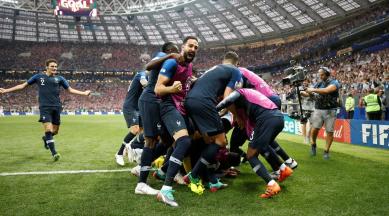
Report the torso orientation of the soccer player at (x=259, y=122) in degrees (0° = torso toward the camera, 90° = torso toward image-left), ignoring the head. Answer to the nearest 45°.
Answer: approximately 90°

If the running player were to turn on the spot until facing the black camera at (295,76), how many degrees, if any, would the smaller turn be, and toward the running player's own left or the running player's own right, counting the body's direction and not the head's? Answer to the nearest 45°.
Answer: approximately 45° to the running player's own left

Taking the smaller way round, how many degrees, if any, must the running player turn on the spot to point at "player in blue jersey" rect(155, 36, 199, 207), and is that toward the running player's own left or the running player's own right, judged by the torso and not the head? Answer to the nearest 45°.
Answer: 0° — they already face them

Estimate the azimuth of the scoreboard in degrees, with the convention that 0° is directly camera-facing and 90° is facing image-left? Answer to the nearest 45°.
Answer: approximately 0°

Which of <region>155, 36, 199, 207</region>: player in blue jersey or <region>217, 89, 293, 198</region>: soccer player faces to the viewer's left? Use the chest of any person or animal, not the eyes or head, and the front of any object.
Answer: the soccer player

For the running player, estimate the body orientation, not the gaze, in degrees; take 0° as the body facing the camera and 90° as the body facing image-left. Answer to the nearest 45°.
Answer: approximately 0°
